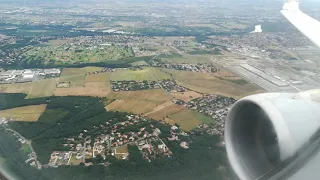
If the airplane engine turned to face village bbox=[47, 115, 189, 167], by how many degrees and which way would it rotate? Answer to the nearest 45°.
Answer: approximately 90° to its right

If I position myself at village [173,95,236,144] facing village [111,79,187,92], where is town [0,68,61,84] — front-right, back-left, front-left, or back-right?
front-left

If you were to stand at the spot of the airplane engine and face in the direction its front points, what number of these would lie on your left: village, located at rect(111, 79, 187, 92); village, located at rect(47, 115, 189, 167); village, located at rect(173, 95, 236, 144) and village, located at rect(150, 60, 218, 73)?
0

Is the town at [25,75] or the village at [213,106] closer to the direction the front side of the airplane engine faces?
the town

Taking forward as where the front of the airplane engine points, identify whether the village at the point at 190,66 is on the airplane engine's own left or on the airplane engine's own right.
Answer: on the airplane engine's own right

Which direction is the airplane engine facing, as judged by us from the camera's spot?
facing the viewer and to the left of the viewer

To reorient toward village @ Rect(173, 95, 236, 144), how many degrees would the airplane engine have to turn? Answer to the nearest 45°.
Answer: approximately 135° to its right

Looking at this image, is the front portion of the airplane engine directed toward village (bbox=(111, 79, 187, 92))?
no

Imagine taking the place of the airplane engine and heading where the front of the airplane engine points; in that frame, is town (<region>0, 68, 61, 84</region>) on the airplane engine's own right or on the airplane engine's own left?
on the airplane engine's own right

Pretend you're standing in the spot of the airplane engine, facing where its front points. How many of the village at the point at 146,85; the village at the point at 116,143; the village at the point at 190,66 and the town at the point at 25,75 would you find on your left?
0
